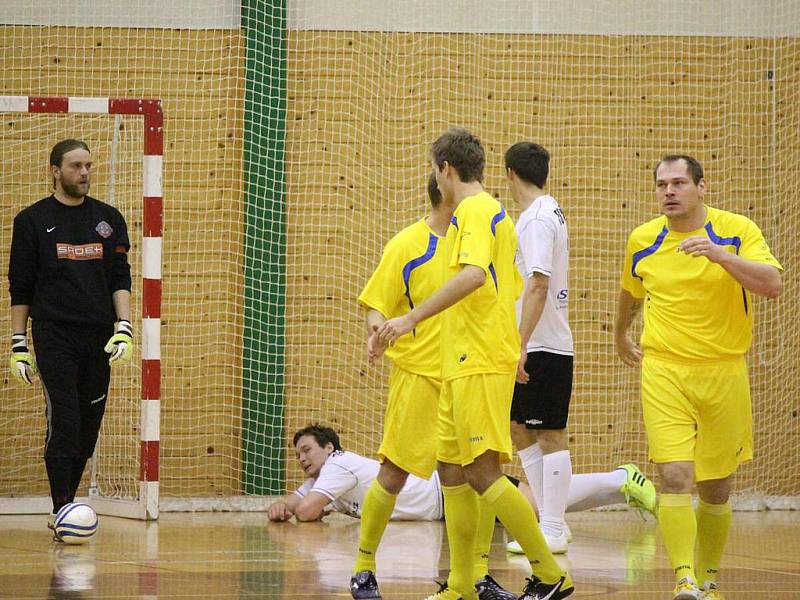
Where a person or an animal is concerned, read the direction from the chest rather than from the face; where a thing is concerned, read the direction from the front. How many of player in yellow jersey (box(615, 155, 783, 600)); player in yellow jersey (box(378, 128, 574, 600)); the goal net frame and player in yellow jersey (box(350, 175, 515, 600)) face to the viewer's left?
1

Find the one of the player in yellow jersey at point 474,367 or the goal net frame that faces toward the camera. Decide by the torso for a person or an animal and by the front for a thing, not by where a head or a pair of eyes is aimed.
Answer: the goal net frame

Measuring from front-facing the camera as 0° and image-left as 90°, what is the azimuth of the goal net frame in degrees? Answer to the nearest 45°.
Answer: approximately 0°

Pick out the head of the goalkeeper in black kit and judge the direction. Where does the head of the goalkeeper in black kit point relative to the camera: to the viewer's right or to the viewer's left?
to the viewer's right

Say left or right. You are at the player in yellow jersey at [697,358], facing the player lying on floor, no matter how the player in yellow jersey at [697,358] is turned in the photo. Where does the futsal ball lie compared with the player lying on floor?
left

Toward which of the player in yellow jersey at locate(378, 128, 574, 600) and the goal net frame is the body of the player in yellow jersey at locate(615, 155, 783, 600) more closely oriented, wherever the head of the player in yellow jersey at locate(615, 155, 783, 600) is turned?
the player in yellow jersey

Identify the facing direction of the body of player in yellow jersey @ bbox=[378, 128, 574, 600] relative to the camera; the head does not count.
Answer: to the viewer's left

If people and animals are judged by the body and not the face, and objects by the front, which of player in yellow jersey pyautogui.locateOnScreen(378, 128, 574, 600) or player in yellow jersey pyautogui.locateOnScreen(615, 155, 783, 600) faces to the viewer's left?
player in yellow jersey pyautogui.locateOnScreen(378, 128, 574, 600)

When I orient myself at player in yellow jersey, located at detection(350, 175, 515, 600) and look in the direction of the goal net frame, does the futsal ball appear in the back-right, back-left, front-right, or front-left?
front-left

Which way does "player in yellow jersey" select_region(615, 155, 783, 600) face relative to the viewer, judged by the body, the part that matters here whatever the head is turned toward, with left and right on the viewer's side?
facing the viewer

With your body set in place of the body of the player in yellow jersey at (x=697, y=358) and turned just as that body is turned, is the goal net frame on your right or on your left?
on your right
